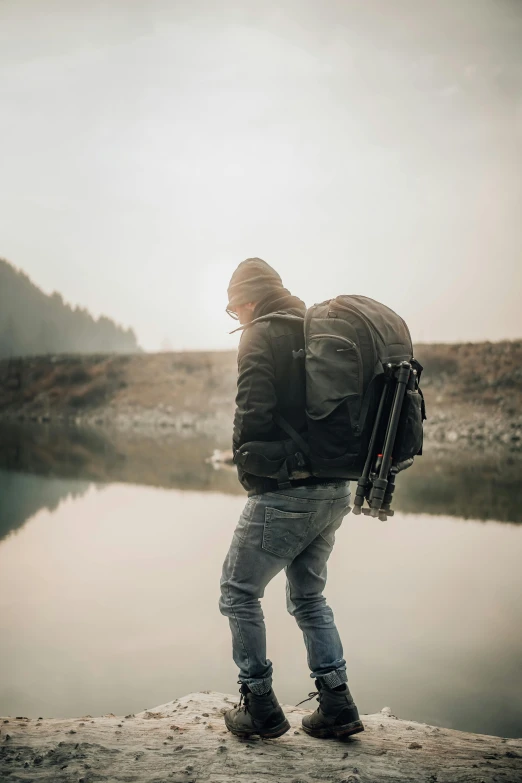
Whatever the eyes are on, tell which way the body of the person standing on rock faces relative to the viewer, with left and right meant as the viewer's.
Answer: facing away from the viewer and to the left of the viewer
